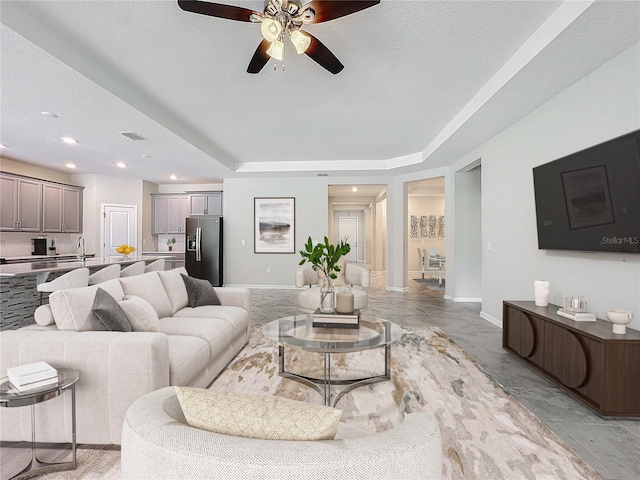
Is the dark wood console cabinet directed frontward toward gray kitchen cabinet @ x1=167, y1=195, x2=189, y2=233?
no

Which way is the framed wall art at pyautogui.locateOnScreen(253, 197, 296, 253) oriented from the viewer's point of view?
toward the camera

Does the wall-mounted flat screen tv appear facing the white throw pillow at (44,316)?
yes

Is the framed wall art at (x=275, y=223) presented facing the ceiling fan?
yes

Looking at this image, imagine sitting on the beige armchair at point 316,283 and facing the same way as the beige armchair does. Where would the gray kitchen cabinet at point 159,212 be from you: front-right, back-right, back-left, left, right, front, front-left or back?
back-right

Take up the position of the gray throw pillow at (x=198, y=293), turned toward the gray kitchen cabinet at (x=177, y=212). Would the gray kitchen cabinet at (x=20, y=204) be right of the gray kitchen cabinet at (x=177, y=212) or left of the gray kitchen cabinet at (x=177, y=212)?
left

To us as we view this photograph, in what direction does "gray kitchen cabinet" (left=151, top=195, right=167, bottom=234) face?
facing the viewer

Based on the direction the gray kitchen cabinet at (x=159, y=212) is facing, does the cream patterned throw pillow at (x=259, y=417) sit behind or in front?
in front

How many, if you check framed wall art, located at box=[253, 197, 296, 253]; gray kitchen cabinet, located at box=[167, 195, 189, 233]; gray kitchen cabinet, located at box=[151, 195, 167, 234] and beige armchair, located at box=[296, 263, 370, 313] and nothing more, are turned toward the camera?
4

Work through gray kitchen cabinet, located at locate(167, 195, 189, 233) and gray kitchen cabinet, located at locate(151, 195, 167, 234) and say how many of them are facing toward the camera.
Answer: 2

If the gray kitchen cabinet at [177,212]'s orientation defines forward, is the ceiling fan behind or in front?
in front

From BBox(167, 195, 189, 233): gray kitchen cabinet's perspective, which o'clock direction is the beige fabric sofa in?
The beige fabric sofa is roughly at 12 o'clock from the gray kitchen cabinet.

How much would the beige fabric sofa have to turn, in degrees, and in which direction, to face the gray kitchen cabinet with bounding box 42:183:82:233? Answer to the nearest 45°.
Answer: approximately 135° to its left

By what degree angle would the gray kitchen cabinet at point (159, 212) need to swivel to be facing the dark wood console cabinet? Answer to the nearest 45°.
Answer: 0° — it already faces it

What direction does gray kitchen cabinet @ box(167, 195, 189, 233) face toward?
toward the camera

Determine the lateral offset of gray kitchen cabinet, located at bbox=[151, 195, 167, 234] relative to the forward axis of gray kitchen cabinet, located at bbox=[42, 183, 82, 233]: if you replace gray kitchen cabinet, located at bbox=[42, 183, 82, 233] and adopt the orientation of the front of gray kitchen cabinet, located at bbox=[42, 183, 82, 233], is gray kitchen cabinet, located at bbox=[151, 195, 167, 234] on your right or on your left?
on your left

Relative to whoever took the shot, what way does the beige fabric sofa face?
facing the viewer and to the right of the viewer

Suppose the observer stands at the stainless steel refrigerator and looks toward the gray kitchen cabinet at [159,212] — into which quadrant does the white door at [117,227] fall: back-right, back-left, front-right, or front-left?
front-left

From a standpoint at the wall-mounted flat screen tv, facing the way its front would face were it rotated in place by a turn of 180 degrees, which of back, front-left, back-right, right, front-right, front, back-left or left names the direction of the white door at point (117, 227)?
back-left

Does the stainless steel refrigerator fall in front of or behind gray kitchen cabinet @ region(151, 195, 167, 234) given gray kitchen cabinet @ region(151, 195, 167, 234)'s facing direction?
in front

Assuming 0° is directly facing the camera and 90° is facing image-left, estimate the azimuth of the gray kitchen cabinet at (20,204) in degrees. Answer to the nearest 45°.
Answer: approximately 315°

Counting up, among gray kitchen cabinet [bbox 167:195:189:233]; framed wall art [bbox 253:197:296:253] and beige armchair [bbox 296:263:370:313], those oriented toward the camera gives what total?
3
